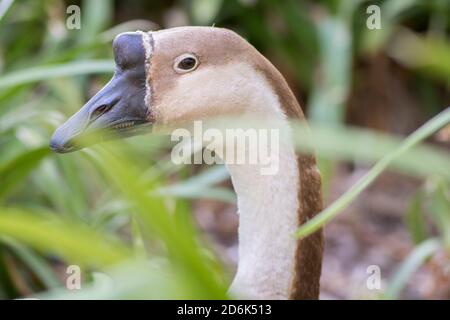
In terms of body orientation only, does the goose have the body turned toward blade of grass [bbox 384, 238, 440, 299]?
no

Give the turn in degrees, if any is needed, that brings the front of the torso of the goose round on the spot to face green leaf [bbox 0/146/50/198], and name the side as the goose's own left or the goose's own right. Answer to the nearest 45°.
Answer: approximately 45° to the goose's own right

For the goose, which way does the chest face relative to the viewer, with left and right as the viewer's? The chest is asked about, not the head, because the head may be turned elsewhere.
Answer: facing to the left of the viewer

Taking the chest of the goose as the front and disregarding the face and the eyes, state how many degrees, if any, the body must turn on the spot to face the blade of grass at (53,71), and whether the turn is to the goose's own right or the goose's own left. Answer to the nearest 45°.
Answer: approximately 45° to the goose's own right
